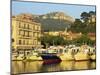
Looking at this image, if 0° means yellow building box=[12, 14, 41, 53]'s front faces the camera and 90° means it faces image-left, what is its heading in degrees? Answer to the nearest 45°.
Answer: approximately 315°
